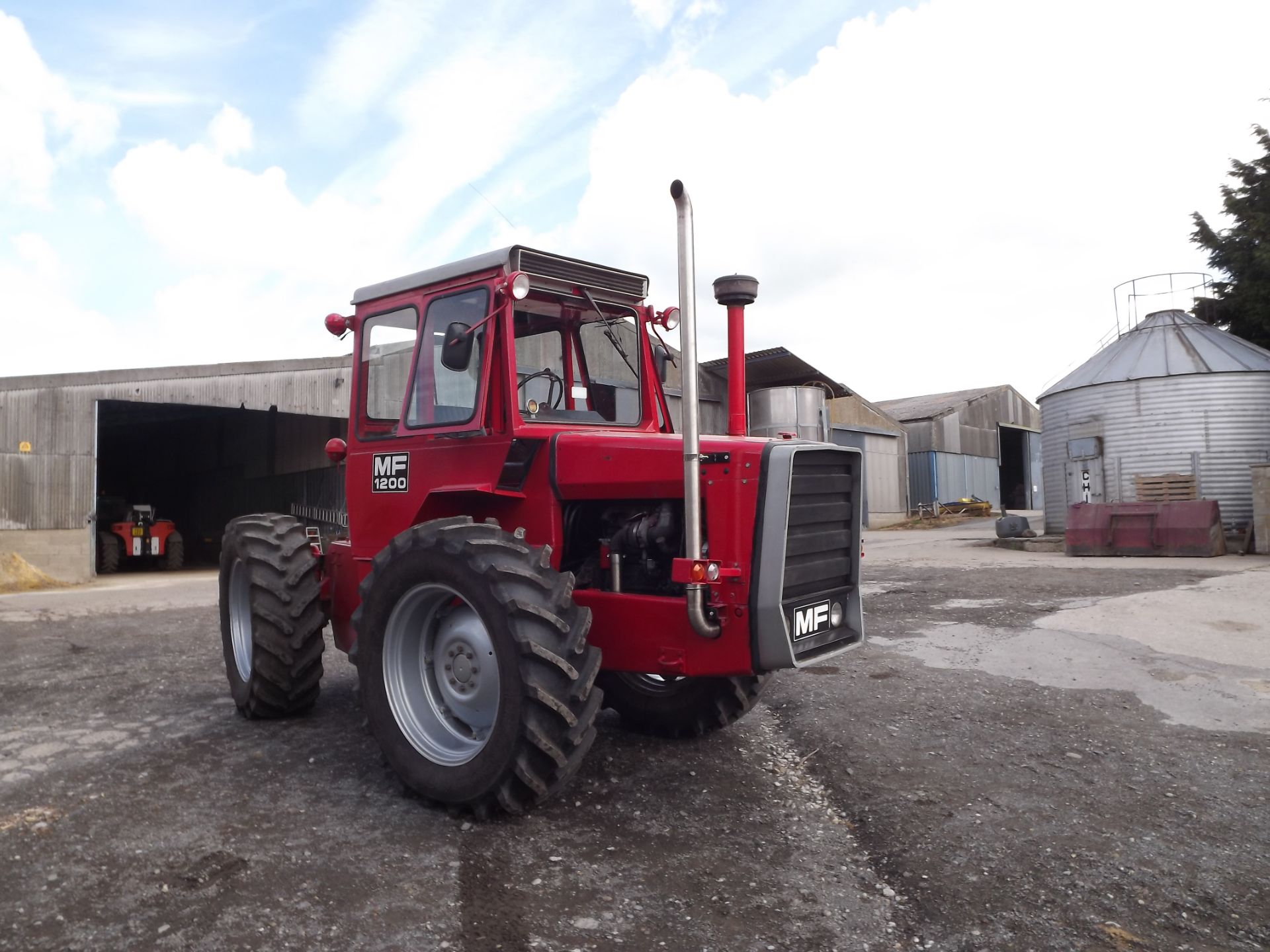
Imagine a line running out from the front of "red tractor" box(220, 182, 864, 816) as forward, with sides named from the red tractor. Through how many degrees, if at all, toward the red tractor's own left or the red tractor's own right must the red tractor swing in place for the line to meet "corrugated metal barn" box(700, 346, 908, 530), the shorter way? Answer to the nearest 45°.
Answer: approximately 90° to the red tractor's own left

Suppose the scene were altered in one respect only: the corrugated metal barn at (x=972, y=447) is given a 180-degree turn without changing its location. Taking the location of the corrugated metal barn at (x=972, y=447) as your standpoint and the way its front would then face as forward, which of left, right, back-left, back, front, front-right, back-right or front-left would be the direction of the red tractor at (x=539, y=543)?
back-left

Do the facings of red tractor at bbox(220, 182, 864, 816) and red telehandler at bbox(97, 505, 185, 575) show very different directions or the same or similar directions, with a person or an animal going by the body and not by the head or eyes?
very different directions

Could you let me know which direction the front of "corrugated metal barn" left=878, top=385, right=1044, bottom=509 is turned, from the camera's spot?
facing the viewer and to the right of the viewer

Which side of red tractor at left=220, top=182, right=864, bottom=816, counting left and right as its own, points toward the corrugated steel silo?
left

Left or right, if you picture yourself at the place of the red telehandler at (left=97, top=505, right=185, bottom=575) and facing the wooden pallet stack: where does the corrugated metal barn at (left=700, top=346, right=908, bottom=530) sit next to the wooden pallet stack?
left
